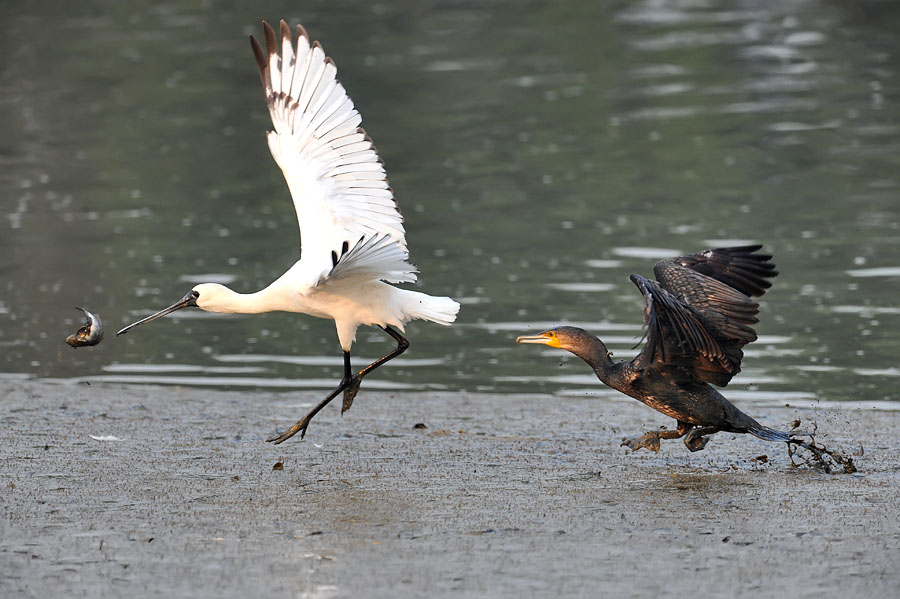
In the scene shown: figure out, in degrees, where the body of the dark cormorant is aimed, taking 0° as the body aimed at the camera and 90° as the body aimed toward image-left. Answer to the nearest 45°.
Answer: approximately 90°

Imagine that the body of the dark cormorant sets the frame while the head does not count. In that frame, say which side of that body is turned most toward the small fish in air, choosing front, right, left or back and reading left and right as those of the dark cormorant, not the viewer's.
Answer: front

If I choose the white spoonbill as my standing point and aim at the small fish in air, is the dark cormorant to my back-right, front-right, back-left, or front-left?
back-left

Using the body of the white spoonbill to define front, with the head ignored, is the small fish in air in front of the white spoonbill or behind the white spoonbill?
in front

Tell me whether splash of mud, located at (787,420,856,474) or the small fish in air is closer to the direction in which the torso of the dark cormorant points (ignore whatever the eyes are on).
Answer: the small fish in air

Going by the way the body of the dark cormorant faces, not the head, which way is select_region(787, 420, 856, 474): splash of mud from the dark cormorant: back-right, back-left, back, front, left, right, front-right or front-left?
back

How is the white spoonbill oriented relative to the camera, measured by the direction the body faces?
to the viewer's left

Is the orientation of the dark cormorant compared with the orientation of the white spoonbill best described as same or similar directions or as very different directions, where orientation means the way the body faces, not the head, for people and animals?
same or similar directions

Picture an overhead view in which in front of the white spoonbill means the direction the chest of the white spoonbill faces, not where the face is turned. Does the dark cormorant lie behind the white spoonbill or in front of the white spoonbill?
behind

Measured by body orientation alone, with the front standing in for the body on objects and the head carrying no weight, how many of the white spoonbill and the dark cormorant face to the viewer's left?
2

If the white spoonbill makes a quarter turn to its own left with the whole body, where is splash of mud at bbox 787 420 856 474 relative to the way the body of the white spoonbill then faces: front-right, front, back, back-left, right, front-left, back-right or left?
front-left
